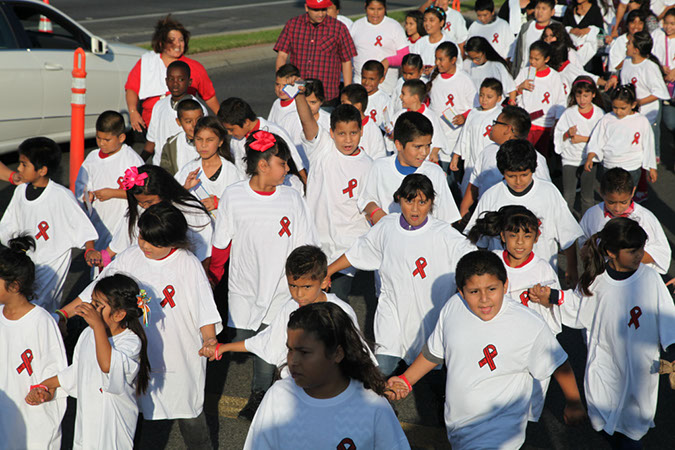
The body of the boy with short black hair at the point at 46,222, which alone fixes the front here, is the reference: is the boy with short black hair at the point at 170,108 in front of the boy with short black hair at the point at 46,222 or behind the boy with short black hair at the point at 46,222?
behind

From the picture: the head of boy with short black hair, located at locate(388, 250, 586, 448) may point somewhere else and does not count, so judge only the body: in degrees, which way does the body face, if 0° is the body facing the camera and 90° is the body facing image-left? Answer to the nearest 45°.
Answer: approximately 0°

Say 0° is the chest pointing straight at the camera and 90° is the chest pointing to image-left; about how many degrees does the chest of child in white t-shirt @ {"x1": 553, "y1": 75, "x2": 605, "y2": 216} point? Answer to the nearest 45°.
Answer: approximately 0°

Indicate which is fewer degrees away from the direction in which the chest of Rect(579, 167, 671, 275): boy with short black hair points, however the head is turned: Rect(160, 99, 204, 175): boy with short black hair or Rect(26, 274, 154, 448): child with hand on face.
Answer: the child with hand on face

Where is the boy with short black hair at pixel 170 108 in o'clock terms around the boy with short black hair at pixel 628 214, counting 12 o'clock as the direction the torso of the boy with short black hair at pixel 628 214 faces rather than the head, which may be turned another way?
the boy with short black hair at pixel 170 108 is roughly at 3 o'clock from the boy with short black hair at pixel 628 214.

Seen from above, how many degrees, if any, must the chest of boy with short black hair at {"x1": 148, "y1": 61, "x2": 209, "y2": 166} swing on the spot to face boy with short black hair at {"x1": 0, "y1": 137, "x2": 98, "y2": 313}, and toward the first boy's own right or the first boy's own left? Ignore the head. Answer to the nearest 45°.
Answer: approximately 45° to the first boy's own right

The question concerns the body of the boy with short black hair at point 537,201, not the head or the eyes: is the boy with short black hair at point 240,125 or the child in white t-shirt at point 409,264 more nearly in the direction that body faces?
the child in white t-shirt

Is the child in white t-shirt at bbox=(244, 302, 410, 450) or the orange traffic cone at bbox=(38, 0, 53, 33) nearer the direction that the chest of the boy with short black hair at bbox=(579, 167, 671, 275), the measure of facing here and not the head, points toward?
the child in white t-shirt
